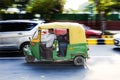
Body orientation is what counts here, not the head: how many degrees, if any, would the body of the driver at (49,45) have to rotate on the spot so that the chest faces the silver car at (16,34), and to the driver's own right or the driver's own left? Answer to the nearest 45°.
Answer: approximately 45° to the driver's own right

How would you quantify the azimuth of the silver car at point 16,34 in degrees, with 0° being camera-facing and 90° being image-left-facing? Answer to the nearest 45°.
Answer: approximately 90°

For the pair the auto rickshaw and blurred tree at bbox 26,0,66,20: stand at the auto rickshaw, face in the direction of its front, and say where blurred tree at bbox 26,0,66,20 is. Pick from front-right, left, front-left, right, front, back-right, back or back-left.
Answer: right

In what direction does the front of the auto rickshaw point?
to the viewer's left

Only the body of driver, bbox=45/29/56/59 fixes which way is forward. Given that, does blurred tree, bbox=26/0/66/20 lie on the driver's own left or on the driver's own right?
on the driver's own right

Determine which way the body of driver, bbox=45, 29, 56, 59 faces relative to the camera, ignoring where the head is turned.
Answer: to the viewer's left

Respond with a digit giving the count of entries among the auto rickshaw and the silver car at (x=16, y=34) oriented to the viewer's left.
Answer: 2
